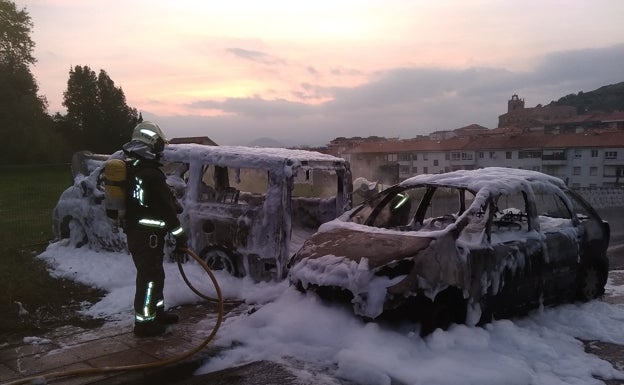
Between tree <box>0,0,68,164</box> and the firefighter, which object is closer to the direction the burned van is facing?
the tree

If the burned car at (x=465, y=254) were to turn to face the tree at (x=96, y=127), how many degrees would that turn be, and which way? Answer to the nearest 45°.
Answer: approximately 90° to its right

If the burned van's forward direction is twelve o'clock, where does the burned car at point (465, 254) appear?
The burned car is roughly at 6 o'clock from the burned van.

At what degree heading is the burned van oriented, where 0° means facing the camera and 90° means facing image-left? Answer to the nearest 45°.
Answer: approximately 135°

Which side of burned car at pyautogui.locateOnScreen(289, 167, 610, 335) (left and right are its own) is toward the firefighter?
front

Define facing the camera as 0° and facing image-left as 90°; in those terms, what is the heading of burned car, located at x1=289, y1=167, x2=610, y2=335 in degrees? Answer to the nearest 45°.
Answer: approximately 45°

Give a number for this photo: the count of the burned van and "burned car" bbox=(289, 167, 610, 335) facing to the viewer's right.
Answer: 0

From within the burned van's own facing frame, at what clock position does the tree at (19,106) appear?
The tree is roughly at 1 o'clock from the burned van.
